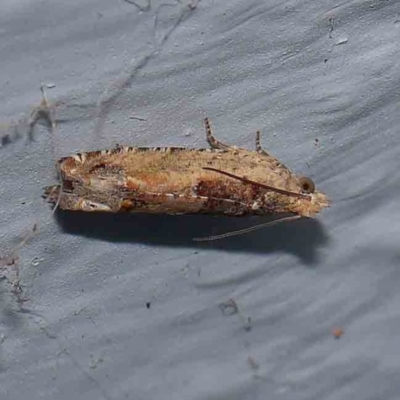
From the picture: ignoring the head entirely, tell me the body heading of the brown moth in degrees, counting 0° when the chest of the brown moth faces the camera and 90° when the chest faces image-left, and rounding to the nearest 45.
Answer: approximately 270°
